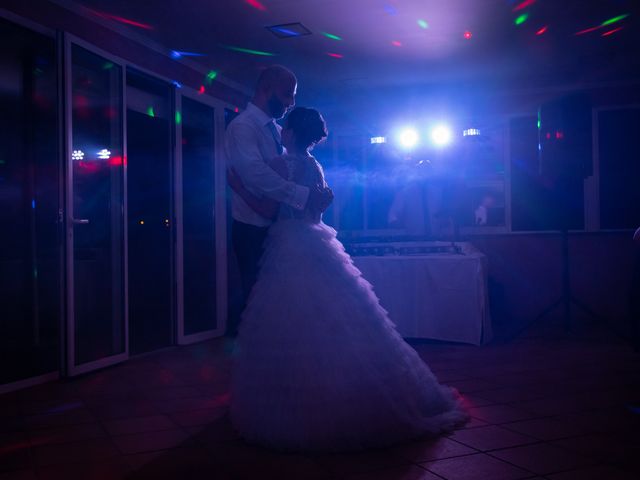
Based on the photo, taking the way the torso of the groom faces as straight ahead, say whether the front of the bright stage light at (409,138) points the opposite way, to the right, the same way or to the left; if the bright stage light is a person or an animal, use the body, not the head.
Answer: to the right

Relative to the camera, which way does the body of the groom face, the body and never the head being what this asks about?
to the viewer's right

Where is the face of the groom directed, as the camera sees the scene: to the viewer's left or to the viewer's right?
to the viewer's right

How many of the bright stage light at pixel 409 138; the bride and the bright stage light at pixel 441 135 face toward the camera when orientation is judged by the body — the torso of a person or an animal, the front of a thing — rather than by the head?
2

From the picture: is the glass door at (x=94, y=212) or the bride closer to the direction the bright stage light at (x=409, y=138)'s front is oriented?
the bride

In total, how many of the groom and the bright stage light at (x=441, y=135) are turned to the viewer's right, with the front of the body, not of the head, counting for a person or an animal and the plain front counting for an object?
1

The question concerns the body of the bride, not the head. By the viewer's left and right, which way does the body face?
facing away from the viewer and to the left of the viewer
